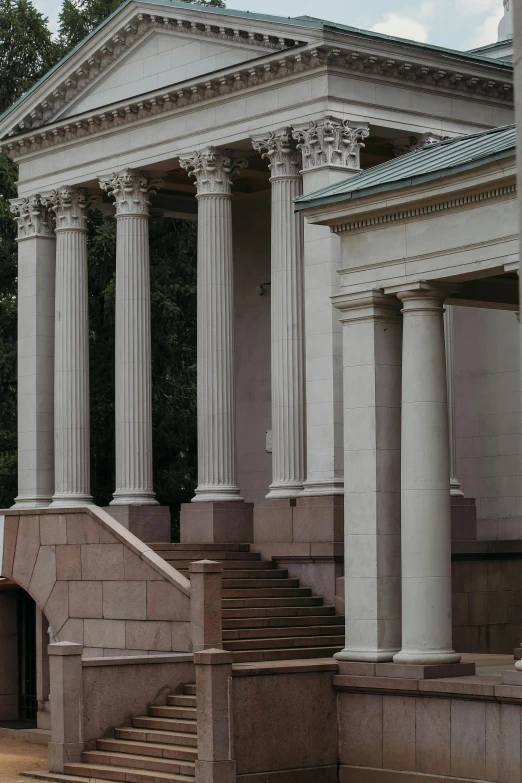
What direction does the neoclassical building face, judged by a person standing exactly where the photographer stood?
facing the viewer and to the left of the viewer
